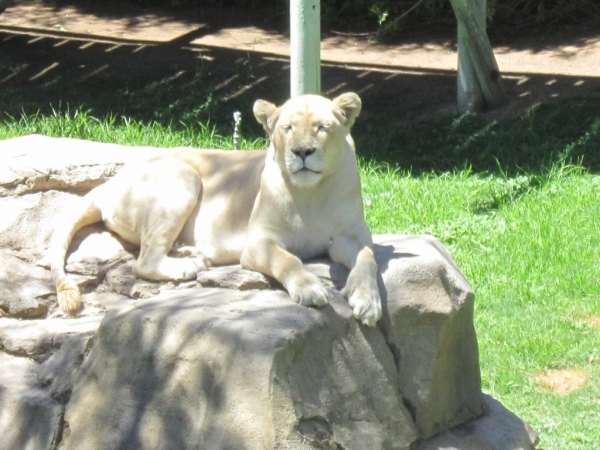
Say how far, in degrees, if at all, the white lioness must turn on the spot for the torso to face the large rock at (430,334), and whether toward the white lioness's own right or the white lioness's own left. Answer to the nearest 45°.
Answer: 0° — it already faces it

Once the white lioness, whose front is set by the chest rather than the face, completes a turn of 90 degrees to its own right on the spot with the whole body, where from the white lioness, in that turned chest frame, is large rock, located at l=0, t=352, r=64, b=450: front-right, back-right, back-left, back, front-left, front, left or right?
front

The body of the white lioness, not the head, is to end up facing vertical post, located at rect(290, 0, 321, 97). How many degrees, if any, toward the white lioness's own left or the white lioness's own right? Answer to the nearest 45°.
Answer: approximately 135° to the white lioness's own left

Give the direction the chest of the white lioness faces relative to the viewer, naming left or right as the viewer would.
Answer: facing the viewer and to the right of the viewer
